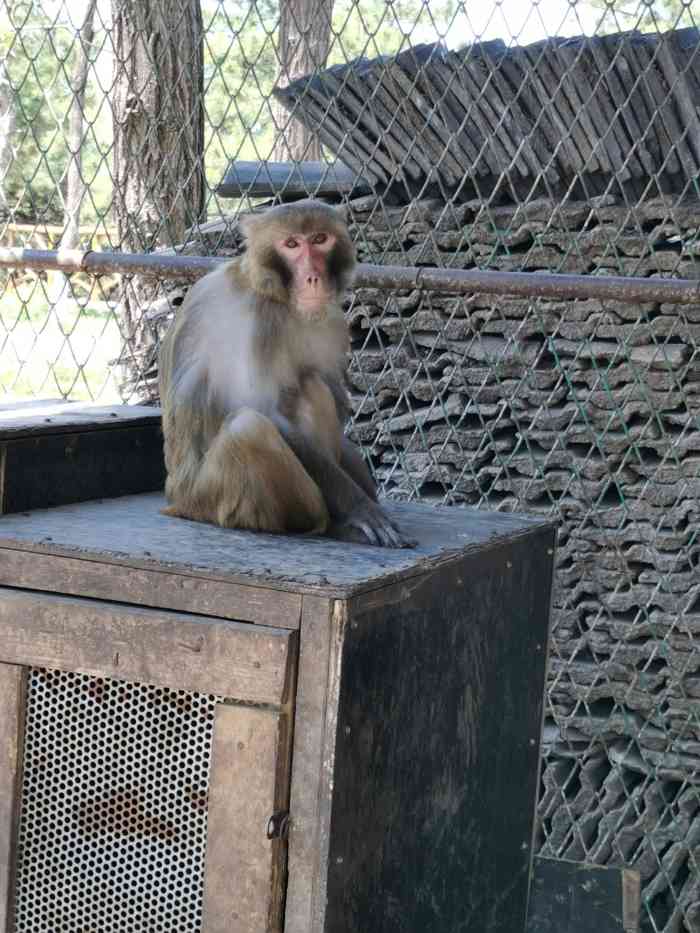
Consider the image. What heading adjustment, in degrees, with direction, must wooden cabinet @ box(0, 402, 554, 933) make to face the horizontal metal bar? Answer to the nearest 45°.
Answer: approximately 135° to its right

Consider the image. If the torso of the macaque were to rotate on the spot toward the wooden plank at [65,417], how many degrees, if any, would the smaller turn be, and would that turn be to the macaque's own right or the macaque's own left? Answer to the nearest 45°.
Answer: approximately 135° to the macaque's own right

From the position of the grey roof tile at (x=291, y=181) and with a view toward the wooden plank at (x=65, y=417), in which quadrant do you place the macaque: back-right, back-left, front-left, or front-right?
front-left

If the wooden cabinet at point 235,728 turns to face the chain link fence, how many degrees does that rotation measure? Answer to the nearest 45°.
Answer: approximately 180°

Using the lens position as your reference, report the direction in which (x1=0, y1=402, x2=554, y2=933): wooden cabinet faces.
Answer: facing the viewer and to the left of the viewer
